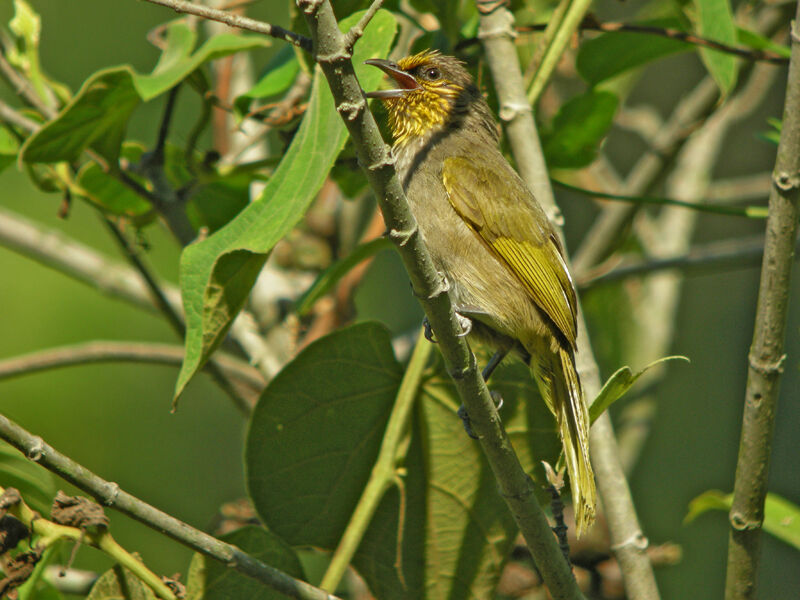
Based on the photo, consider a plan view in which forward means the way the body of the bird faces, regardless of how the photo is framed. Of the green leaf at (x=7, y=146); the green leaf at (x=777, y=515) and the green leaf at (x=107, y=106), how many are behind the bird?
1

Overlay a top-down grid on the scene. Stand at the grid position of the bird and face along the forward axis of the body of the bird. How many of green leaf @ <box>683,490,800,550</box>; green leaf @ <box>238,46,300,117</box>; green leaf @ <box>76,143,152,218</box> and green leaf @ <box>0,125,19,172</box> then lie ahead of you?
3

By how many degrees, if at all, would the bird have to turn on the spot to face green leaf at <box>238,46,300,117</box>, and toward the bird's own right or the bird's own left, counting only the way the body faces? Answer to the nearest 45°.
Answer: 0° — it already faces it

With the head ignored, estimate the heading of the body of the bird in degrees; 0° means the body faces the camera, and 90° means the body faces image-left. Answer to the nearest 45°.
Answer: approximately 90°

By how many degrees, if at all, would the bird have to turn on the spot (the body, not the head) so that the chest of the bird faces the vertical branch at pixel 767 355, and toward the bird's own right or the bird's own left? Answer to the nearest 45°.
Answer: approximately 135° to the bird's own left

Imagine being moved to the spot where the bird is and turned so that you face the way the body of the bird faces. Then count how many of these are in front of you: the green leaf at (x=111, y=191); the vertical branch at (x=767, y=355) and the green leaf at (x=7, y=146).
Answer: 2

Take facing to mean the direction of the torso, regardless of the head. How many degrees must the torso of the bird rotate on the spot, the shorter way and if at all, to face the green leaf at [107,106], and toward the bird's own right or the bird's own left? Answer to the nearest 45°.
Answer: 0° — it already faces it
